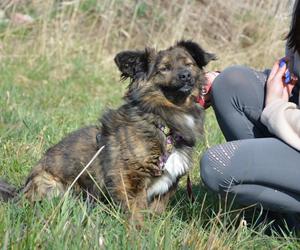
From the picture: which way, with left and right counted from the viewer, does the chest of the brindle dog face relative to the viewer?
facing the viewer and to the right of the viewer
